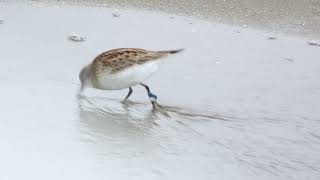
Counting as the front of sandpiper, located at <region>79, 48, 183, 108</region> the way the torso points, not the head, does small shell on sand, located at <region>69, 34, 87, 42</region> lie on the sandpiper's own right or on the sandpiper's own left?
on the sandpiper's own right

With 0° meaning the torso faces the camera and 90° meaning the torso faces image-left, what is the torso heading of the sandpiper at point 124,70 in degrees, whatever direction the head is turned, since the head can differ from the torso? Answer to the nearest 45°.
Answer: approximately 90°
